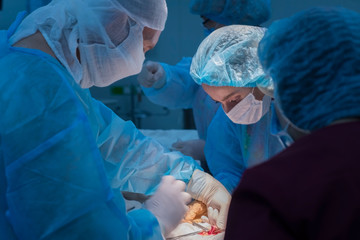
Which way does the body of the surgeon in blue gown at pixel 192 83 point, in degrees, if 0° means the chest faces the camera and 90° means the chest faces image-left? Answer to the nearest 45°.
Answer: approximately 45°

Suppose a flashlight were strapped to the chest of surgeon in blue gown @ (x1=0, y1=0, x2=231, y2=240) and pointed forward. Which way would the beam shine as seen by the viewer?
to the viewer's right

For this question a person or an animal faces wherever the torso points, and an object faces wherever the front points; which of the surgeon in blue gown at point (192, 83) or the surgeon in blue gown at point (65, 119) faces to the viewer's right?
the surgeon in blue gown at point (65, 119)

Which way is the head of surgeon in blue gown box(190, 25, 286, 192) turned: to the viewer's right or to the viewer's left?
to the viewer's left

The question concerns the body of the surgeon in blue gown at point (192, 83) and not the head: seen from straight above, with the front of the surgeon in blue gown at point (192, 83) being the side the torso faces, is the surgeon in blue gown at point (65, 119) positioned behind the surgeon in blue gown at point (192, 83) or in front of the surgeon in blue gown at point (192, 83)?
in front

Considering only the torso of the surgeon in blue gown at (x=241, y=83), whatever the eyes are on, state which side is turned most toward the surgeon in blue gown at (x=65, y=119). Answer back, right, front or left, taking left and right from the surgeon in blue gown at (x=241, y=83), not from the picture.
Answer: front

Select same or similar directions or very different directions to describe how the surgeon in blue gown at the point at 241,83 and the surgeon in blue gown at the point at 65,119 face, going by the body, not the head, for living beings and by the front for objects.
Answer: very different directions

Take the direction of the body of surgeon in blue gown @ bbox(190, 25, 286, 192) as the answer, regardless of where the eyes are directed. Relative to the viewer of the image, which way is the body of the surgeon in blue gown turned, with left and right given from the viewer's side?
facing the viewer and to the left of the viewer
